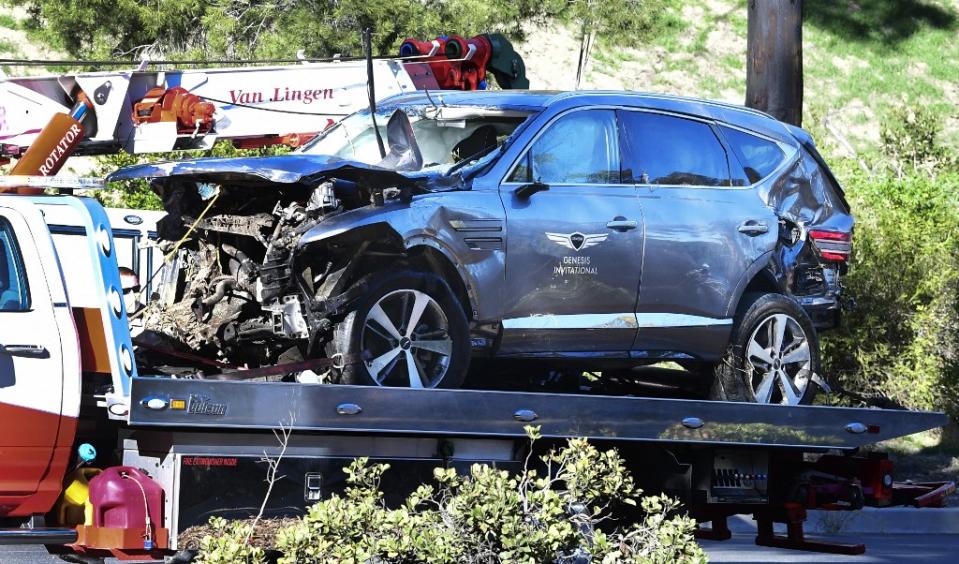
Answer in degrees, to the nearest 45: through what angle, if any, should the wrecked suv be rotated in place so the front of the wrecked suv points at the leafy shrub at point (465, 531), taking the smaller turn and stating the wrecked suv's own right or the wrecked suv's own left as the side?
approximately 45° to the wrecked suv's own left

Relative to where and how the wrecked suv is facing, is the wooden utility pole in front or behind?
behind

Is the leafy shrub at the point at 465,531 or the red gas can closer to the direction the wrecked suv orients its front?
the red gas can

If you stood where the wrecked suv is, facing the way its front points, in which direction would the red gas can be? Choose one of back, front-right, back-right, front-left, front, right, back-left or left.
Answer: front

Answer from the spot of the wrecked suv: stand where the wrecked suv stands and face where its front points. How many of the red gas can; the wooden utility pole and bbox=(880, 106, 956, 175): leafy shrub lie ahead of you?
1

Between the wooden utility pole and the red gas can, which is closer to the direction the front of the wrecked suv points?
the red gas can

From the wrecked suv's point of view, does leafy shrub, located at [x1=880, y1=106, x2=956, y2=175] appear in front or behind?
behind
